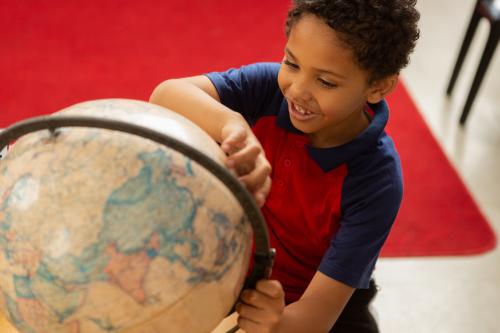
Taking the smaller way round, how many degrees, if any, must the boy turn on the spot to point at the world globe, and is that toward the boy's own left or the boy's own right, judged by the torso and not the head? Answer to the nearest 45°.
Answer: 0° — they already face it

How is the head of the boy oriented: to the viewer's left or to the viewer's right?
to the viewer's left

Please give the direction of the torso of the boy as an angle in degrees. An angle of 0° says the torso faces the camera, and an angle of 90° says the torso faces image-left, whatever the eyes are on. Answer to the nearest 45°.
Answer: approximately 45°
